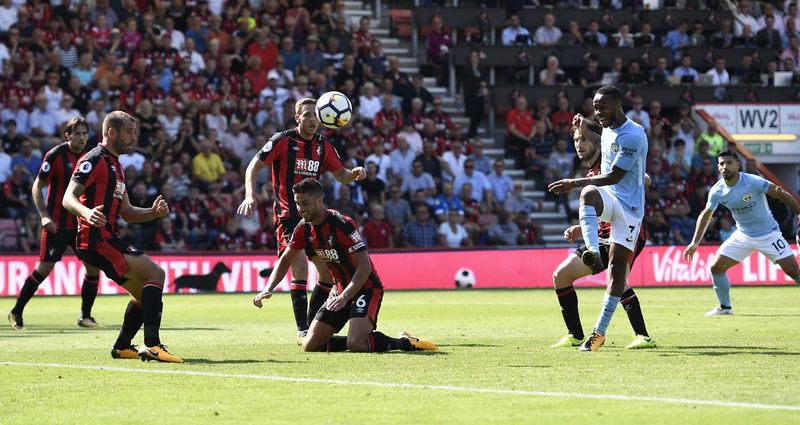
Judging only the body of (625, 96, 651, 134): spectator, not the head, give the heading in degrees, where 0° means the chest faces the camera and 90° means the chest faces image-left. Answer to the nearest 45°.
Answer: approximately 0°

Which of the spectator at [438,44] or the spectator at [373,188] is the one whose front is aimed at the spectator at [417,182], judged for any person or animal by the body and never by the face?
the spectator at [438,44]

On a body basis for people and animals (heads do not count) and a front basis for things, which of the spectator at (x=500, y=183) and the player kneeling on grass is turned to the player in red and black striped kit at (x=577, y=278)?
the spectator
